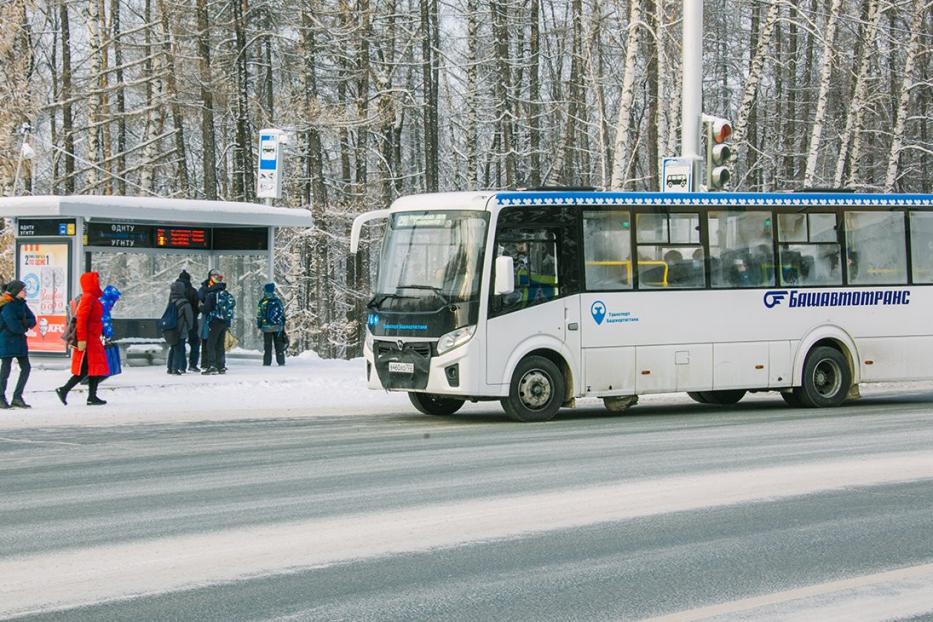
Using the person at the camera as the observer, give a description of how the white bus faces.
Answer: facing the viewer and to the left of the viewer

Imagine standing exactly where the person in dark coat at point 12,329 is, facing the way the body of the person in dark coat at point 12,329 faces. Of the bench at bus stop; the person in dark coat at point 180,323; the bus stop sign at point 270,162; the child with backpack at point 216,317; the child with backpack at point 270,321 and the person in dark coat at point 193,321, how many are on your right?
0

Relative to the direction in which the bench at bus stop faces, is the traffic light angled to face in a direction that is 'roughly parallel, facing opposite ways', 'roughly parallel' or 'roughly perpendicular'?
roughly parallel

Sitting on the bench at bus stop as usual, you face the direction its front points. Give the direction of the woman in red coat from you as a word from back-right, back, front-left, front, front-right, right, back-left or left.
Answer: front

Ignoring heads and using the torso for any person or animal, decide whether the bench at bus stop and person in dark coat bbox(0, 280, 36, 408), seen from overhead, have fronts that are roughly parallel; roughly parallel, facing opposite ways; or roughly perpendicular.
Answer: roughly perpendicular

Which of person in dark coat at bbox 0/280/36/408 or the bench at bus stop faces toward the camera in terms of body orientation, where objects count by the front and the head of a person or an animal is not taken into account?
the bench at bus stop

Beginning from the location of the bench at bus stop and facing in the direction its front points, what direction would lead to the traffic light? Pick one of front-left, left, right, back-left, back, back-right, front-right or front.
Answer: front-left

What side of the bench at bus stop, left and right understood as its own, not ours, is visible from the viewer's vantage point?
front

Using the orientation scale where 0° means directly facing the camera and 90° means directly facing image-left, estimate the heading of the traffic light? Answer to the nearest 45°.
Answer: approximately 315°

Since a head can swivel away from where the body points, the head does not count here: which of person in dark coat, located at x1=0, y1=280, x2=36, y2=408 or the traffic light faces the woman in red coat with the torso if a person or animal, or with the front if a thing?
the person in dark coat

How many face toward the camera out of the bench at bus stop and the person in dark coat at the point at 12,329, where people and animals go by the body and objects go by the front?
1

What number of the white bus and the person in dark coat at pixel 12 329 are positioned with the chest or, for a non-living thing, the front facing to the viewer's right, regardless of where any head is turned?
1

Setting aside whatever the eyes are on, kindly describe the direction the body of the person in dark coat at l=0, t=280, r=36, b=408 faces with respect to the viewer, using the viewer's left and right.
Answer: facing to the right of the viewer
